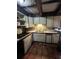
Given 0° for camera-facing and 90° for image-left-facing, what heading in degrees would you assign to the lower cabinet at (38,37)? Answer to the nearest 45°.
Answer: approximately 0°

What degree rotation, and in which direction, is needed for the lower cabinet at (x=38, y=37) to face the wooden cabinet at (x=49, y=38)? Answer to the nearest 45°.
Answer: approximately 45° to its left
